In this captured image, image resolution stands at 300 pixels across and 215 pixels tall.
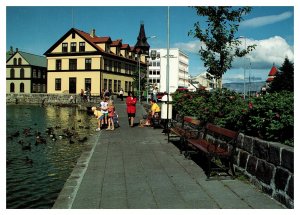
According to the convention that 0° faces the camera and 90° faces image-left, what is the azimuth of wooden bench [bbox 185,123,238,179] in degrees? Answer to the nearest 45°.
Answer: approximately 45°

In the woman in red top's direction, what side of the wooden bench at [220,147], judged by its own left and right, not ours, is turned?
right
